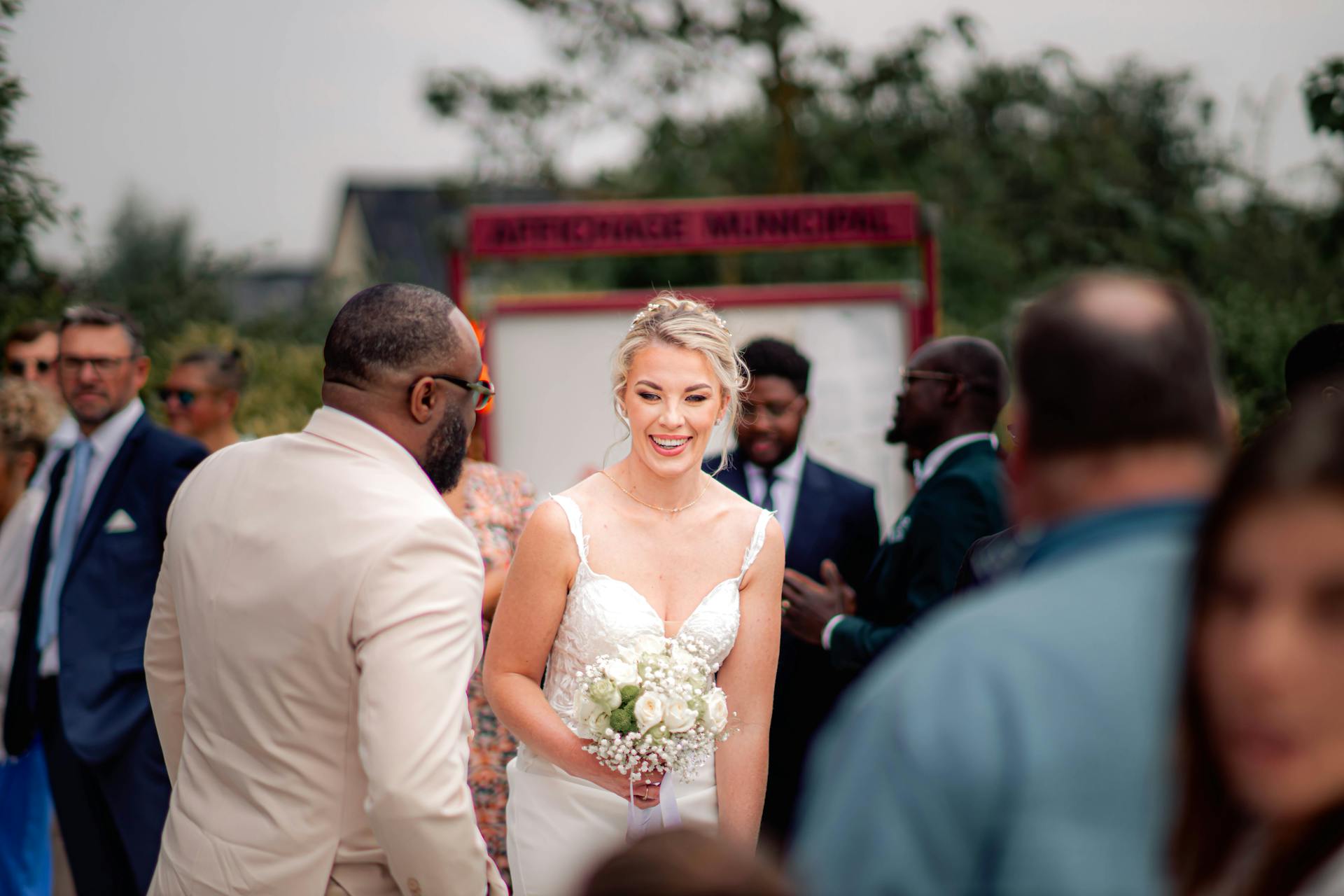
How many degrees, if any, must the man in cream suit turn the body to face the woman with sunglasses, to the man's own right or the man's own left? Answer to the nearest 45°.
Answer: approximately 45° to the man's own left

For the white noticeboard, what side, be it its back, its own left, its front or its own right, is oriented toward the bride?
front

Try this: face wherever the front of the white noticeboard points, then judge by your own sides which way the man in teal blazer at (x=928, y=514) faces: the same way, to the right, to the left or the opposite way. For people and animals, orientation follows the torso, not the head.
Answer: to the right

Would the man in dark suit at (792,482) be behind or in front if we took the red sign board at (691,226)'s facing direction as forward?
in front

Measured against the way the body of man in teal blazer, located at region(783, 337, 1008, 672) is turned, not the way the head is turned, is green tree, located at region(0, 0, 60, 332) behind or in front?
in front

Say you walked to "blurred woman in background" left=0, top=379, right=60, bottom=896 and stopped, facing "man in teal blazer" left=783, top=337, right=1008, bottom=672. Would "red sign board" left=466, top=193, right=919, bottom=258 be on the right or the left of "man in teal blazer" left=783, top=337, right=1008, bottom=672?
left

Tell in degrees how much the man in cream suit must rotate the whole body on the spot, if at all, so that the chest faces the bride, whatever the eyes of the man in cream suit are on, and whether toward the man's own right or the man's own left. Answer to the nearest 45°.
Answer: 0° — they already face them

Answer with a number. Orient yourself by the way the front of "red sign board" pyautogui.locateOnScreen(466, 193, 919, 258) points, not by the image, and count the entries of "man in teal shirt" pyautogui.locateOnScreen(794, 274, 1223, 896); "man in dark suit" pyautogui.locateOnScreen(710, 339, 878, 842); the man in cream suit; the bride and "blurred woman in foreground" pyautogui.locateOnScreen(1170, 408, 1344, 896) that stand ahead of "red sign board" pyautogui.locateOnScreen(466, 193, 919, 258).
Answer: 5

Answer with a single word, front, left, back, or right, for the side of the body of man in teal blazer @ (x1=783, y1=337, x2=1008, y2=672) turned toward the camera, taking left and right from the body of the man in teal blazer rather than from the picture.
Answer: left

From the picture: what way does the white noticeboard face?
toward the camera

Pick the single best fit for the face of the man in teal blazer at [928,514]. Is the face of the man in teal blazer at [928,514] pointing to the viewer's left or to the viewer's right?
to the viewer's left

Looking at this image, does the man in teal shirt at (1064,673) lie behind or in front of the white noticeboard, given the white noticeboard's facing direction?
in front

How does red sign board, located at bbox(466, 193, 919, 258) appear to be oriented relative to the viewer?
toward the camera
